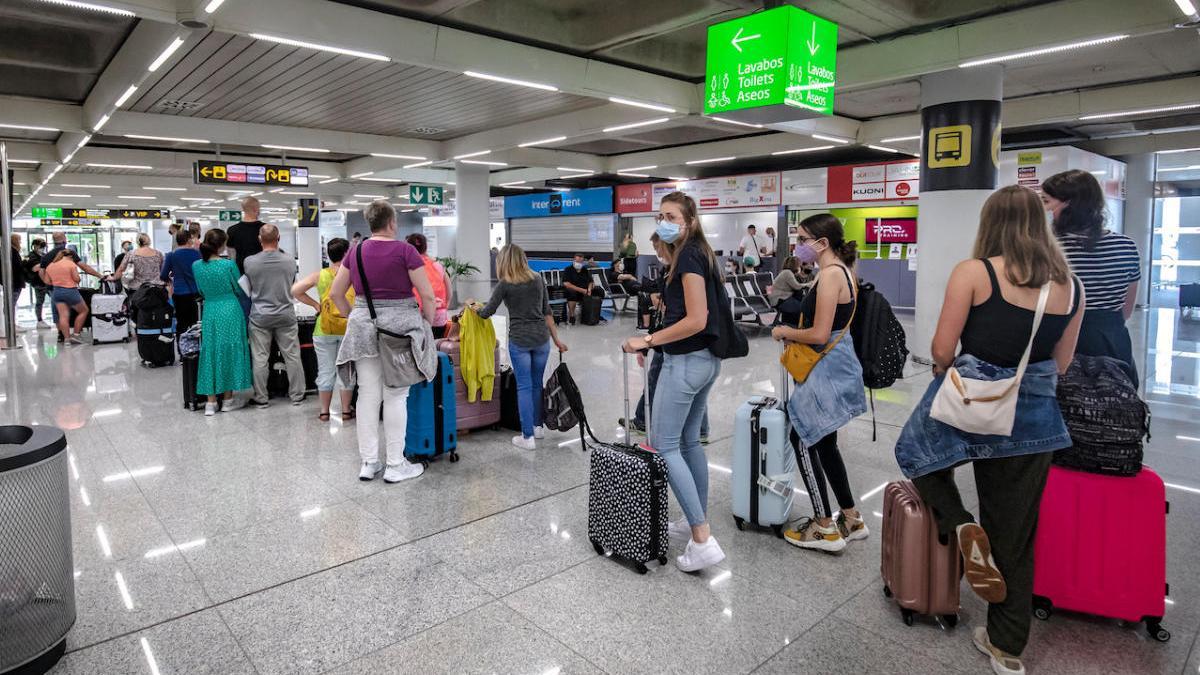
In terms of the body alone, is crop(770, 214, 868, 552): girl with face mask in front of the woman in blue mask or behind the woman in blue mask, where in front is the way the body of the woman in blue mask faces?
behind

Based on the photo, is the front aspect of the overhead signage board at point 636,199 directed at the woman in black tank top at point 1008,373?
yes

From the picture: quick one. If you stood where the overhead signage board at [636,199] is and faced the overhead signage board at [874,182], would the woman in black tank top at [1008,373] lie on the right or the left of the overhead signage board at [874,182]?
right

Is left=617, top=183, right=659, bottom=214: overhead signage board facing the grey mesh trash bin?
yes

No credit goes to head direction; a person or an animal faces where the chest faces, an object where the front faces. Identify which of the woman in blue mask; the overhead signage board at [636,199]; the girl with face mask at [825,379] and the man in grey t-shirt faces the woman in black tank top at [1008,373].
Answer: the overhead signage board

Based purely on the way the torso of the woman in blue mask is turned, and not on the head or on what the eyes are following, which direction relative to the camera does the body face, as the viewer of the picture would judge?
to the viewer's left

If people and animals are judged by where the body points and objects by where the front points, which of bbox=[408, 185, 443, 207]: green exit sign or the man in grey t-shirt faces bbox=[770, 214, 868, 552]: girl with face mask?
the green exit sign

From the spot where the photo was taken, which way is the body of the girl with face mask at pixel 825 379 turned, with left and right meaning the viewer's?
facing to the left of the viewer

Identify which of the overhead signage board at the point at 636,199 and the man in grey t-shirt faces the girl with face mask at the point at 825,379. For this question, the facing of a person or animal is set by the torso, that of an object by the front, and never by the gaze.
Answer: the overhead signage board
